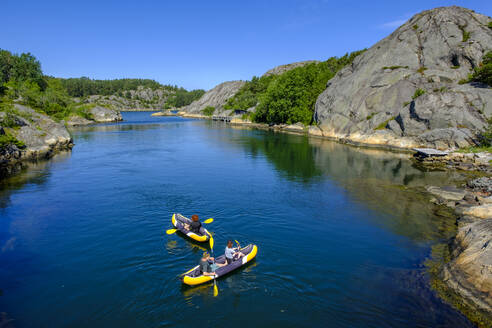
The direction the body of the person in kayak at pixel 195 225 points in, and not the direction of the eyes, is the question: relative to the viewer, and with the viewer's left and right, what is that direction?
facing away from the viewer and to the left of the viewer

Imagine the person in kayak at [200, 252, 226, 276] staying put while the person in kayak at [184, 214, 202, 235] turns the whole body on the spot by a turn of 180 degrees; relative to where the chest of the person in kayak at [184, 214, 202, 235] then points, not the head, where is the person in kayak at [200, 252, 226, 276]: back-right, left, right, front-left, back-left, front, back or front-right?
front-right

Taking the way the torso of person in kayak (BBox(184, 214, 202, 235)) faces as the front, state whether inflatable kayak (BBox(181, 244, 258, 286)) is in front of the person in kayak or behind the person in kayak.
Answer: behind

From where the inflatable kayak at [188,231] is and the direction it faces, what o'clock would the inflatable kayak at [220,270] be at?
the inflatable kayak at [220,270] is roughly at 7 o'clock from the inflatable kayak at [188,231].

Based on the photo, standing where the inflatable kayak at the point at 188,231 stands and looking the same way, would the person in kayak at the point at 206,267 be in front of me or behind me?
behind

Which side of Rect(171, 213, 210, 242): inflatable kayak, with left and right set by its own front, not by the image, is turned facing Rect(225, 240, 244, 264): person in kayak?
back

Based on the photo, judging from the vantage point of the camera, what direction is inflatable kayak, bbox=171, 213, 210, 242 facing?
facing away from the viewer and to the left of the viewer

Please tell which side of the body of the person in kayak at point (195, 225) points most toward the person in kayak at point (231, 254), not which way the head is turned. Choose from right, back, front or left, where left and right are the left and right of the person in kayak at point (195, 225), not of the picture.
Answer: back

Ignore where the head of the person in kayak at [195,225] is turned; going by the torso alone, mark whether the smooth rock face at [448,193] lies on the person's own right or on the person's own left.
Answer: on the person's own right
